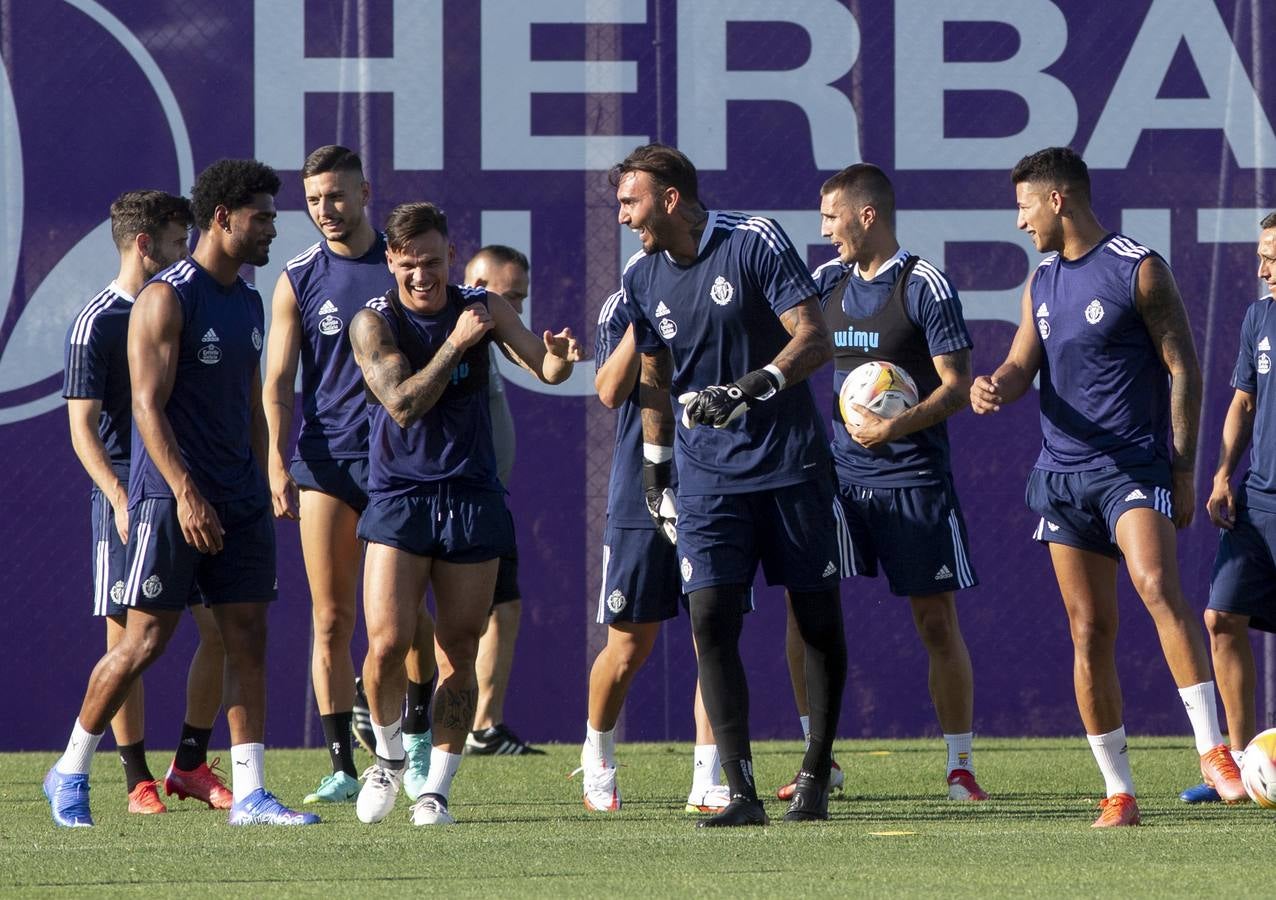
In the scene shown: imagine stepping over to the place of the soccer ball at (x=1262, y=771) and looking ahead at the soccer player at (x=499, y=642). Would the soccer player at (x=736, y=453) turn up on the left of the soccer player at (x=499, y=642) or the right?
left

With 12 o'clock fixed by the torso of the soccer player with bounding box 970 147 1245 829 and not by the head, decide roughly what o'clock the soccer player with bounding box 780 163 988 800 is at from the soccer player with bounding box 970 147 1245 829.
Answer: the soccer player with bounding box 780 163 988 800 is roughly at 3 o'clock from the soccer player with bounding box 970 147 1245 829.

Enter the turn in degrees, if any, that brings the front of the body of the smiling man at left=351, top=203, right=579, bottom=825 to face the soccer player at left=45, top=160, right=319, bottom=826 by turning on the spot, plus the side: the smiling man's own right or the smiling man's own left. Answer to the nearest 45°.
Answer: approximately 90° to the smiling man's own right

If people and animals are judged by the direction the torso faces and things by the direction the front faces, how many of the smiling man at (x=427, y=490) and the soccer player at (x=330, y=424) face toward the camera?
2

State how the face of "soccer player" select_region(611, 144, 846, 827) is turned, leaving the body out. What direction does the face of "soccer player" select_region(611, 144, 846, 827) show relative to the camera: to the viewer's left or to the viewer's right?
to the viewer's left

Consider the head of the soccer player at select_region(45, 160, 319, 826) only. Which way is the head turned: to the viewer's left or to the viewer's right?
to the viewer's right

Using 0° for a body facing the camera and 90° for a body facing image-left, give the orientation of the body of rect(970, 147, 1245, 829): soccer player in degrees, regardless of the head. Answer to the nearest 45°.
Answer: approximately 45°

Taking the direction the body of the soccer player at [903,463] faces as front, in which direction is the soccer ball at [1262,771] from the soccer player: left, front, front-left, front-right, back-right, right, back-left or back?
left

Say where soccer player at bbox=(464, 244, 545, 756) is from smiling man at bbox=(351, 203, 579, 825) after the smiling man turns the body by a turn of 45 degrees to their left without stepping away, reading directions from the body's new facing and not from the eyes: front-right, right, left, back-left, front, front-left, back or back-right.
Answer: back-left

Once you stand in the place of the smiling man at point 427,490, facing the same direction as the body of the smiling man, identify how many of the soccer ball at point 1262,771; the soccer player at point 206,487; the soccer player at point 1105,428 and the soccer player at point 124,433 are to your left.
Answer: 2

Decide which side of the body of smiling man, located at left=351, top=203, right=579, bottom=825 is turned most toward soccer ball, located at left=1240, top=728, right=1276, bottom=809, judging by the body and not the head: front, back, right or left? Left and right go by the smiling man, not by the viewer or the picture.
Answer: left

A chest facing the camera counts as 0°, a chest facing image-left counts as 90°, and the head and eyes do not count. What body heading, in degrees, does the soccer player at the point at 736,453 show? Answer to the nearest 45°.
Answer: approximately 45°

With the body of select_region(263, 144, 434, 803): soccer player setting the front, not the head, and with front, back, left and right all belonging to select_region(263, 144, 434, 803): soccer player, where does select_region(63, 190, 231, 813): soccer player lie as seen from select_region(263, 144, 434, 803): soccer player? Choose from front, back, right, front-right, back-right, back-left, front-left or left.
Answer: right

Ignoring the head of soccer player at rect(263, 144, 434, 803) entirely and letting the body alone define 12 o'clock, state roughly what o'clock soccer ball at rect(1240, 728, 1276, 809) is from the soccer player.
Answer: The soccer ball is roughly at 10 o'clock from the soccer player.

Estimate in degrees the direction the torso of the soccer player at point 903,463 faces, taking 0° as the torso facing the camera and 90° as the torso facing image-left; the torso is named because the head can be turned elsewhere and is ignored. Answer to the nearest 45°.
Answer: approximately 45°

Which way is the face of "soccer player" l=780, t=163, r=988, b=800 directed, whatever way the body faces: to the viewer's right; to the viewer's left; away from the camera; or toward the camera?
to the viewer's left

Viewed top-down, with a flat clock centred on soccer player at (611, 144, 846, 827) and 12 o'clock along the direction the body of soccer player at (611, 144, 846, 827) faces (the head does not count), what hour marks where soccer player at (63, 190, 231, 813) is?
soccer player at (63, 190, 231, 813) is roughly at 2 o'clock from soccer player at (611, 144, 846, 827).
